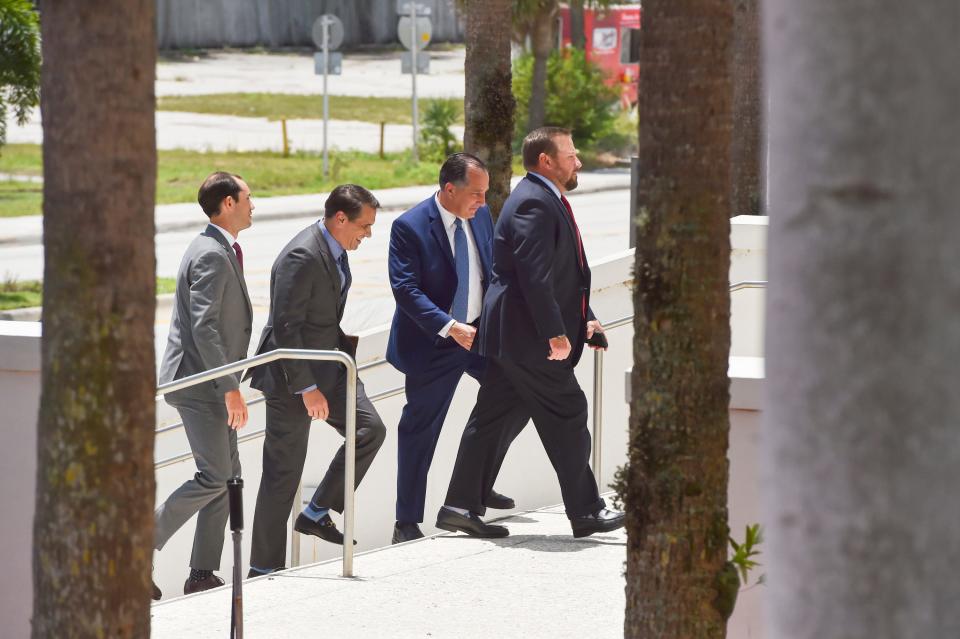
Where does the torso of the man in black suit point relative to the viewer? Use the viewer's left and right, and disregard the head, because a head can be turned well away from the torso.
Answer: facing to the right of the viewer

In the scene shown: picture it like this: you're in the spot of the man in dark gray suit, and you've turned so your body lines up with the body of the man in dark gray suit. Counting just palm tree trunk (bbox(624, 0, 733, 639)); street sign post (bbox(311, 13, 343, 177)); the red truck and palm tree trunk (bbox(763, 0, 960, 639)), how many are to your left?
2

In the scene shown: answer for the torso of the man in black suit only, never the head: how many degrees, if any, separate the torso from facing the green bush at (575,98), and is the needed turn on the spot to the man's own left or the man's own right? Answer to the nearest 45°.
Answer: approximately 90° to the man's own left

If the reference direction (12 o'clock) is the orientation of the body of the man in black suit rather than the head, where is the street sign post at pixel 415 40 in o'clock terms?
The street sign post is roughly at 9 o'clock from the man in black suit.

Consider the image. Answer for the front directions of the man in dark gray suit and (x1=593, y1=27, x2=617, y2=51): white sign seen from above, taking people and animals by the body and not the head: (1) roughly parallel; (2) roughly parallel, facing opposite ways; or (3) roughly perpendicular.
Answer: roughly perpendicular

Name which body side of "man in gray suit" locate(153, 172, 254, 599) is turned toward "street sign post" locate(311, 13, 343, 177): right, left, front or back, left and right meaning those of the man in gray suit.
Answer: left

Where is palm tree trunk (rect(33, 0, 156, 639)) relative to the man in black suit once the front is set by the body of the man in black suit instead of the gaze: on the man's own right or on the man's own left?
on the man's own right

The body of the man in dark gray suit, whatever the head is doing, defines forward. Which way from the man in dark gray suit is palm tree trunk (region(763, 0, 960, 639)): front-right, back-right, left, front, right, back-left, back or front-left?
right

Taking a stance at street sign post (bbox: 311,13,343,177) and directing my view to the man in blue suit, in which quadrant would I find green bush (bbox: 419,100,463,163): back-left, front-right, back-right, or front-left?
back-left

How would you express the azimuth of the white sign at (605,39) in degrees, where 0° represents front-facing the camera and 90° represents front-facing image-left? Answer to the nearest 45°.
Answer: approximately 0°

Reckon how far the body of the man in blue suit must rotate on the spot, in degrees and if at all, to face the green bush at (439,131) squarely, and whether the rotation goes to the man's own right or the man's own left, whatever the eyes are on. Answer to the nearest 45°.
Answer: approximately 135° to the man's own left

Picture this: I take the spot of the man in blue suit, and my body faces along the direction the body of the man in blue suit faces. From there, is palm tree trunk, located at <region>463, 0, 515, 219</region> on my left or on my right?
on my left

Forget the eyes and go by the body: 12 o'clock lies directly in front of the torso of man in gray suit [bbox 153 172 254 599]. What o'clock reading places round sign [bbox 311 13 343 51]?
The round sign is roughly at 9 o'clock from the man in gray suit.

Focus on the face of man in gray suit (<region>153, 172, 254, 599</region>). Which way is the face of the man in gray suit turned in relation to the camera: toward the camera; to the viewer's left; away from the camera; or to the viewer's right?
to the viewer's right

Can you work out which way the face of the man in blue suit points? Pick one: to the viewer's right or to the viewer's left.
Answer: to the viewer's right

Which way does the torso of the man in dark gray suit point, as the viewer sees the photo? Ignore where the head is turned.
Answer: to the viewer's right
